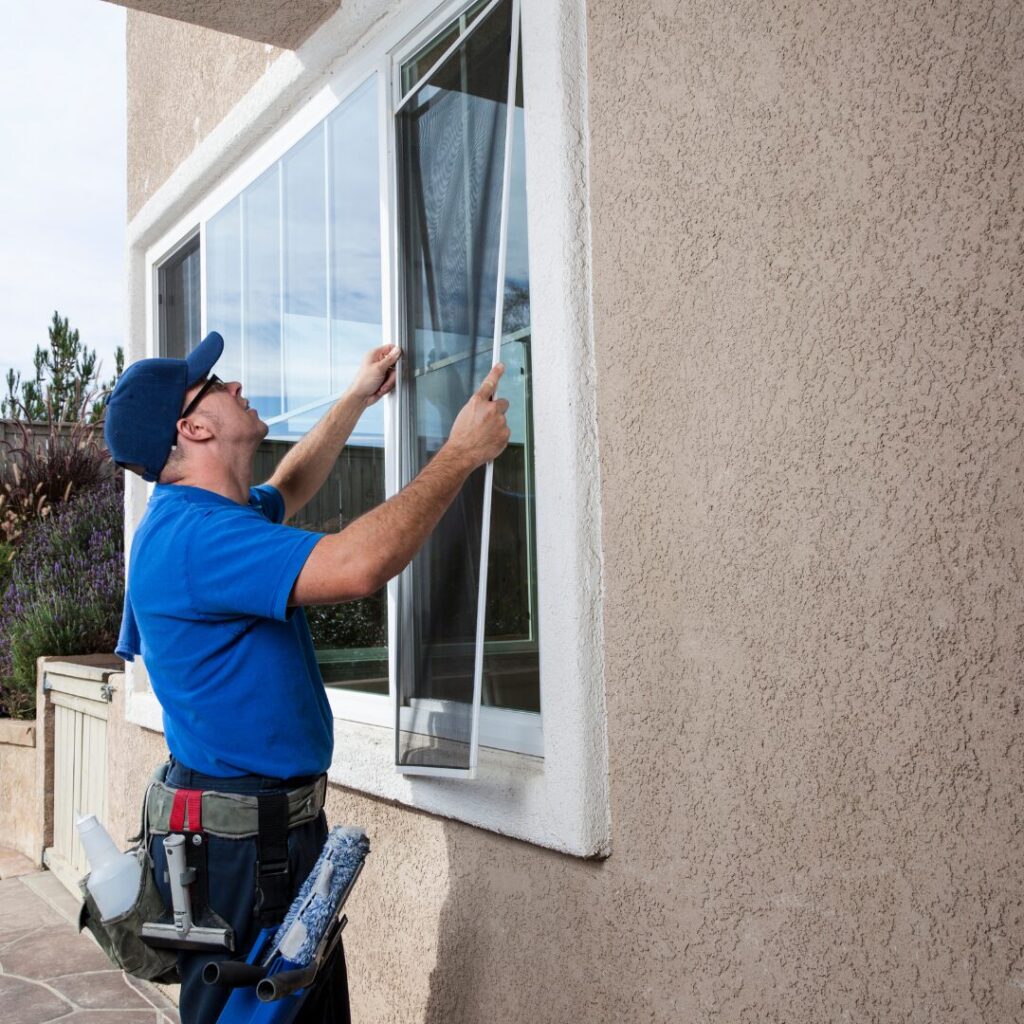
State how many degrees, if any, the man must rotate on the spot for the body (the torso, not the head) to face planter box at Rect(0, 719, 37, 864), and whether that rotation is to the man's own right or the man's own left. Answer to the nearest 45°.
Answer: approximately 90° to the man's own left

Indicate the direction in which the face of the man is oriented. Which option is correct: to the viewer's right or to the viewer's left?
to the viewer's right

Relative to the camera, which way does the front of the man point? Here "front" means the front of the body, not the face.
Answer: to the viewer's right

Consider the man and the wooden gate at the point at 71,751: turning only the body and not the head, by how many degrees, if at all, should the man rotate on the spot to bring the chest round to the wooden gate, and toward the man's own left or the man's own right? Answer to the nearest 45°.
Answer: approximately 90° to the man's own left

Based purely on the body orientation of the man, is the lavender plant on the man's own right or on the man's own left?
on the man's own left
